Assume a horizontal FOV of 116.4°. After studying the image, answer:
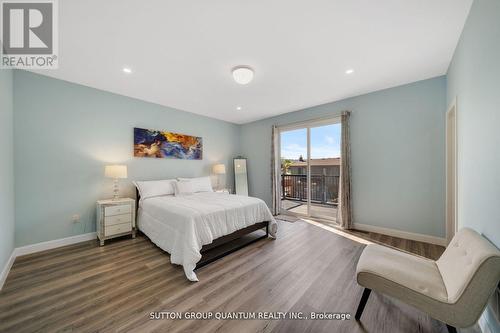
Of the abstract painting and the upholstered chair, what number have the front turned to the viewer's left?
1

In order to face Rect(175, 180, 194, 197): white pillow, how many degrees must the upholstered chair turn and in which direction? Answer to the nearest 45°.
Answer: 0° — it already faces it

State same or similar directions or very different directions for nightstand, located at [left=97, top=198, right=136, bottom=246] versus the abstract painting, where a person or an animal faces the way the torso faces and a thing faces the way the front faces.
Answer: same or similar directions

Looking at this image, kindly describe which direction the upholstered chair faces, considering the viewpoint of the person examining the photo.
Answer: facing to the left of the viewer

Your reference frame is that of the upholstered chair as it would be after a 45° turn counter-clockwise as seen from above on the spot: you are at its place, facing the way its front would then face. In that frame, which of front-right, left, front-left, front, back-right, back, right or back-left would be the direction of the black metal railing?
right

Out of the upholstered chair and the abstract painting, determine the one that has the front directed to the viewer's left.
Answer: the upholstered chair

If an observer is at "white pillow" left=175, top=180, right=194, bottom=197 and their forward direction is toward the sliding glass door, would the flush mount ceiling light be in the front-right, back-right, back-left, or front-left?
front-right

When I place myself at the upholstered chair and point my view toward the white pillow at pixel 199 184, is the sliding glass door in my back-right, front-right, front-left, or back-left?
front-right

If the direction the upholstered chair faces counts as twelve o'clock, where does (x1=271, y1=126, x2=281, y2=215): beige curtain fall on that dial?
The beige curtain is roughly at 1 o'clock from the upholstered chair.

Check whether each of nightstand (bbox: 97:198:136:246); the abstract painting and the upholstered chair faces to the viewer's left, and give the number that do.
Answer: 1

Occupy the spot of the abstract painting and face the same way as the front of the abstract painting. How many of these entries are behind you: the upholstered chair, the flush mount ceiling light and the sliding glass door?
0

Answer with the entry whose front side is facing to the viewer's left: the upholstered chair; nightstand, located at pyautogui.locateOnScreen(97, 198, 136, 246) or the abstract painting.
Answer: the upholstered chair

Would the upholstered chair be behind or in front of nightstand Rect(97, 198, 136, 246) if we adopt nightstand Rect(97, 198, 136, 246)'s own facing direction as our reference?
in front

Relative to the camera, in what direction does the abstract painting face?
facing the viewer and to the right of the viewer

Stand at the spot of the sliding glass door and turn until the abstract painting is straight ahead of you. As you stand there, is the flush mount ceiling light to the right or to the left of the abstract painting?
left
